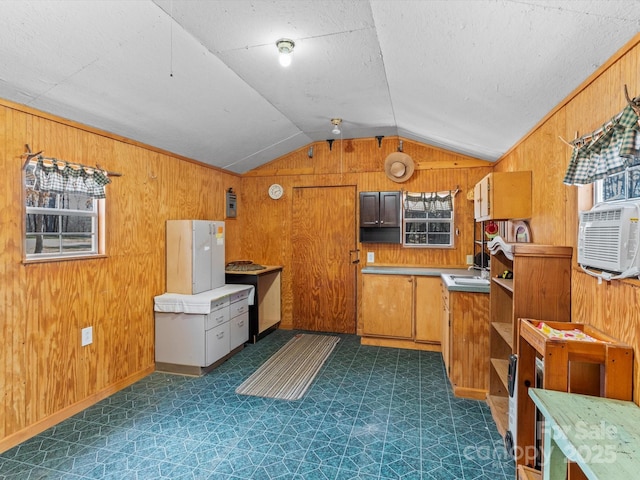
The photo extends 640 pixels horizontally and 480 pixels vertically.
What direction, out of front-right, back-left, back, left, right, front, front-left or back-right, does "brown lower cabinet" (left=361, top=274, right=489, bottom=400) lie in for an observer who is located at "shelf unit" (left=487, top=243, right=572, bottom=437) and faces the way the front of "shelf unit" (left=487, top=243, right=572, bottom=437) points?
front-right

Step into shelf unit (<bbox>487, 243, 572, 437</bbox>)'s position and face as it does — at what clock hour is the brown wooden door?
The brown wooden door is roughly at 1 o'clock from the shelf unit.

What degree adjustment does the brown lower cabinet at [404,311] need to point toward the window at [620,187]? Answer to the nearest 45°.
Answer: approximately 45° to its left

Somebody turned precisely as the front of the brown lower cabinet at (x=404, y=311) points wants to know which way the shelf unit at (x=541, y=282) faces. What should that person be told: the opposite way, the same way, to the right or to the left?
to the right

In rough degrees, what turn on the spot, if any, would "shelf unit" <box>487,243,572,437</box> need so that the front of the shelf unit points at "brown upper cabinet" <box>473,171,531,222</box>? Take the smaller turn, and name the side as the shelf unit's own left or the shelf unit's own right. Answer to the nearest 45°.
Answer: approximately 90° to the shelf unit's own right

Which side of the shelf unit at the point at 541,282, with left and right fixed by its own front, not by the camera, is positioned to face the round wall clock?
front

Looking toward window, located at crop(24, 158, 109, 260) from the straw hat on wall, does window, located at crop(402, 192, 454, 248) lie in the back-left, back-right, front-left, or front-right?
back-left

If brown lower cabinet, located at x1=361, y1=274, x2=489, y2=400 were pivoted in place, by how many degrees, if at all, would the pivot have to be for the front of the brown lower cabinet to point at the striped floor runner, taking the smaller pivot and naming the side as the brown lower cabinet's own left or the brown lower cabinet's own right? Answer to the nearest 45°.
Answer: approximately 45° to the brown lower cabinet's own right

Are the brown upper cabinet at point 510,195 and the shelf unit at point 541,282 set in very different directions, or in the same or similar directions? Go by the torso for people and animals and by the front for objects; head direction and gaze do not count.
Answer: same or similar directions

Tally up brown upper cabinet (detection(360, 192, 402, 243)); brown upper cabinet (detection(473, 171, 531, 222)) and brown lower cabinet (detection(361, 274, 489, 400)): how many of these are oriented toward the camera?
2

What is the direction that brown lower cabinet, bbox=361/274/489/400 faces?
toward the camera

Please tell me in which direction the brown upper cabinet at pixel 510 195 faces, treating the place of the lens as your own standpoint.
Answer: facing to the left of the viewer

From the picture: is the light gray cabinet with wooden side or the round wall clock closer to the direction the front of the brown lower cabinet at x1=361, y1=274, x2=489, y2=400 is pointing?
the light gray cabinet with wooden side

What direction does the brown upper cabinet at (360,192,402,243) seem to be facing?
toward the camera

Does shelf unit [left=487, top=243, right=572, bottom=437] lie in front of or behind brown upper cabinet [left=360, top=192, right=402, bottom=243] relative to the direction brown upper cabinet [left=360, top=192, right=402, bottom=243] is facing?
in front

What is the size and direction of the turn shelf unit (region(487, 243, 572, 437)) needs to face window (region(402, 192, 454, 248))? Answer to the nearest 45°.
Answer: approximately 45° to its right

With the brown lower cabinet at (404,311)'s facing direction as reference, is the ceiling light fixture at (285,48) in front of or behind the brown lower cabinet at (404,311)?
in front

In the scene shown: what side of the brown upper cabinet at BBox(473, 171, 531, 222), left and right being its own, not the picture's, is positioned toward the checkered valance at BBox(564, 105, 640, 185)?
left

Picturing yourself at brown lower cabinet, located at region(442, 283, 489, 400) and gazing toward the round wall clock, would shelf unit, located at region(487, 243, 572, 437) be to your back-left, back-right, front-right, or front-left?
back-left

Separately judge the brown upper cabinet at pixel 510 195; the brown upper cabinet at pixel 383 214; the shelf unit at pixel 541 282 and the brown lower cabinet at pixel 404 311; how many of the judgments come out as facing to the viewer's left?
2

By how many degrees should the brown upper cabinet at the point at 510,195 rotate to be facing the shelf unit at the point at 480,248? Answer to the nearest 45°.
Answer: approximately 90° to its right

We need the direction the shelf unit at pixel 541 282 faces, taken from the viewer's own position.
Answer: facing to the left of the viewer
